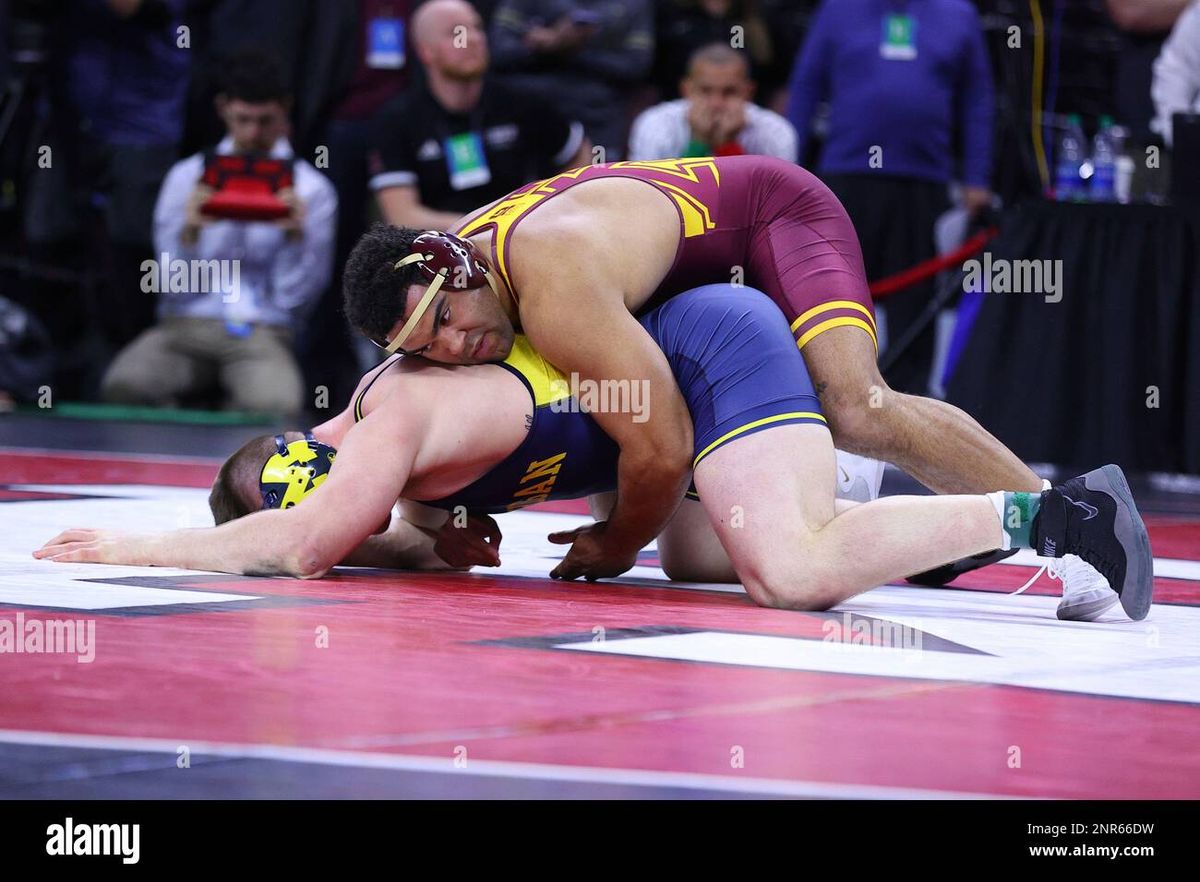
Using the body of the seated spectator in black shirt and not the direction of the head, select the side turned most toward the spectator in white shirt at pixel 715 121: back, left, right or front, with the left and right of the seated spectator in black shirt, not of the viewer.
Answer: left

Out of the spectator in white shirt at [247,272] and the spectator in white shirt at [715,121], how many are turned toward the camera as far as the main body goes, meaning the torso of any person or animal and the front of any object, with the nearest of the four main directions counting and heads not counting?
2

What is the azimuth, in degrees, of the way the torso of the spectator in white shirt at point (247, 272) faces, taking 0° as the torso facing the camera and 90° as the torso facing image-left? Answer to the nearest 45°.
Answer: approximately 0°

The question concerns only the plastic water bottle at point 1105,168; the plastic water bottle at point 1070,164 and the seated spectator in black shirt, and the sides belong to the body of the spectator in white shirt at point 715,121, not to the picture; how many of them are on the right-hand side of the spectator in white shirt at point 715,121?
1

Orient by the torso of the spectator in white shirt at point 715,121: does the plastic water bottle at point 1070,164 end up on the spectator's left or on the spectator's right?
on the spectator's left
